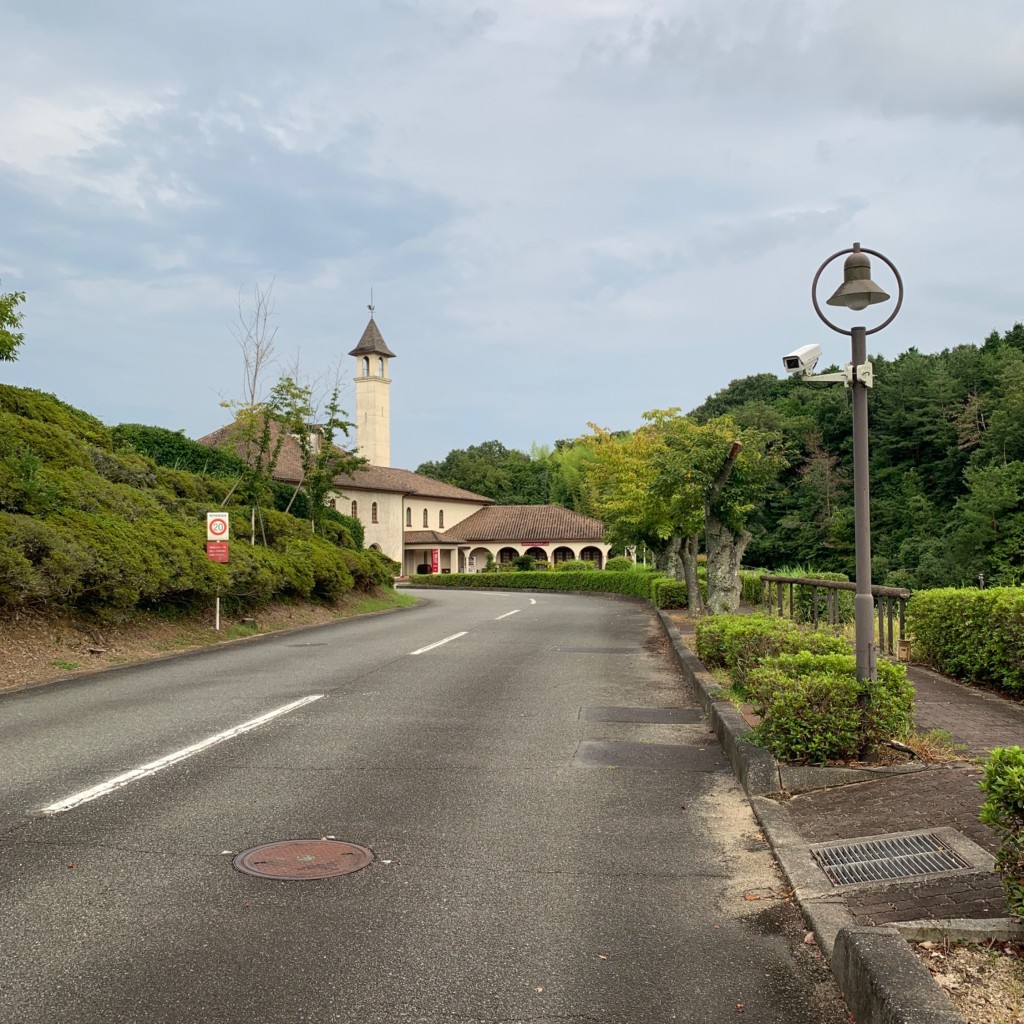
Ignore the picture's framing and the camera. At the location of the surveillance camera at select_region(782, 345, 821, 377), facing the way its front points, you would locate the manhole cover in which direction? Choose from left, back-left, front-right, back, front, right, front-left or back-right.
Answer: front

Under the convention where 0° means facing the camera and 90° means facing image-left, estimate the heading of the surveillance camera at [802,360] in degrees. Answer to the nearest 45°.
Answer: approximately 45°

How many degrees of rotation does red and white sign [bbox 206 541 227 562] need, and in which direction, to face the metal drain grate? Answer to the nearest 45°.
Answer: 0° — it already faces it

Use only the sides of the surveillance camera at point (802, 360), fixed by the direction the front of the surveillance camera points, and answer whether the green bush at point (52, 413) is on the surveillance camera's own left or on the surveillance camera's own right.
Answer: on the surveillance camera's own right

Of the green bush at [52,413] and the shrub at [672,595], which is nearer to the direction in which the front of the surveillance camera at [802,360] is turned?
the green bush

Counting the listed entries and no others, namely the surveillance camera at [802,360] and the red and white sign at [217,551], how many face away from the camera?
0

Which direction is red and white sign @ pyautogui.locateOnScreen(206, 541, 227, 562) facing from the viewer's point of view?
toward the camera

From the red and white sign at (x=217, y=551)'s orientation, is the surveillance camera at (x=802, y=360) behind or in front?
in front

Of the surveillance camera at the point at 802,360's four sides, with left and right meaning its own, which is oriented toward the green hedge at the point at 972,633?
back

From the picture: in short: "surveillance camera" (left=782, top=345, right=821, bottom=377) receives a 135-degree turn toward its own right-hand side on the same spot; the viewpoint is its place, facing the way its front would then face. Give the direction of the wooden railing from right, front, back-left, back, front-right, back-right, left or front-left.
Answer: front

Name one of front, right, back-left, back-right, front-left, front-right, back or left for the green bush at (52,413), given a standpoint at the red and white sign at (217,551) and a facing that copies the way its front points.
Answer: back-right

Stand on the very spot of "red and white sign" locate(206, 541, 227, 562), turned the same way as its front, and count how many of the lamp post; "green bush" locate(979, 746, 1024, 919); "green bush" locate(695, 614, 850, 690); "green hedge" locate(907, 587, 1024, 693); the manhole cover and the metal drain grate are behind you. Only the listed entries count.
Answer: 0

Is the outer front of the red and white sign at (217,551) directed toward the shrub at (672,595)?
no

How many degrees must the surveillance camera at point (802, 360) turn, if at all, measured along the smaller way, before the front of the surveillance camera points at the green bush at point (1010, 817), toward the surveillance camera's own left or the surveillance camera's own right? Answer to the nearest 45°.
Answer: approximately 45° to the surveillance camera's own left

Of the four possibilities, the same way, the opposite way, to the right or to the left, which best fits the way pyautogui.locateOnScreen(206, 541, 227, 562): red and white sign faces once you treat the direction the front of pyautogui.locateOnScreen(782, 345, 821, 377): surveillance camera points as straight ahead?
to the left
